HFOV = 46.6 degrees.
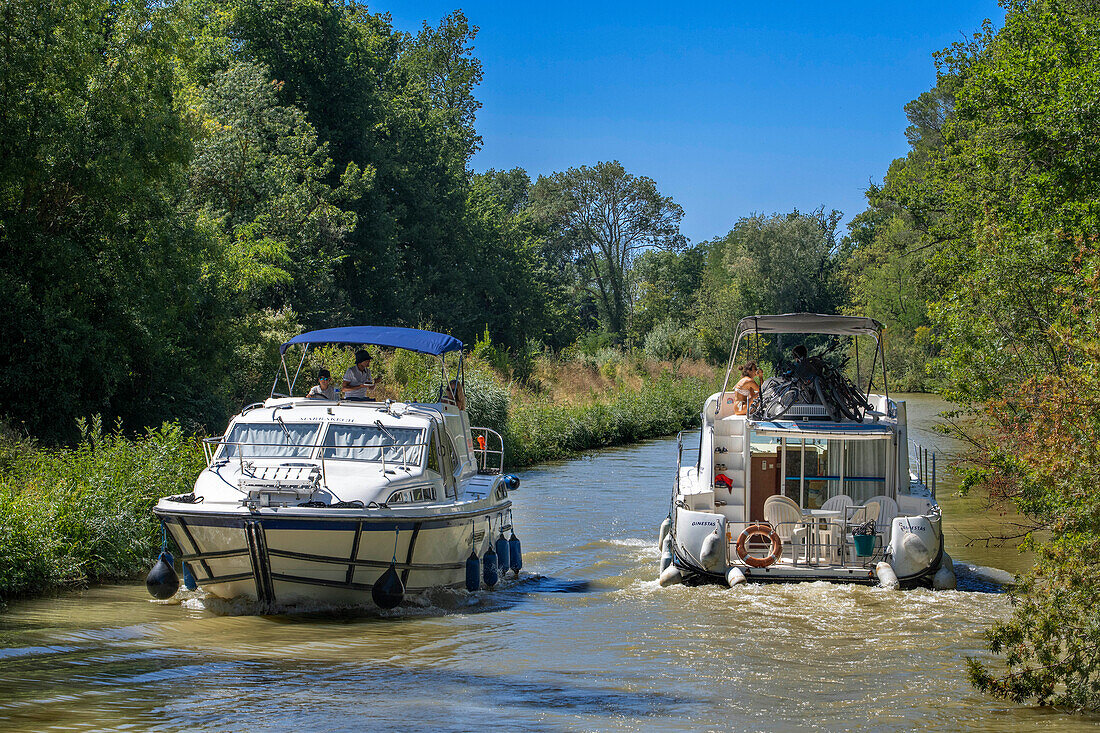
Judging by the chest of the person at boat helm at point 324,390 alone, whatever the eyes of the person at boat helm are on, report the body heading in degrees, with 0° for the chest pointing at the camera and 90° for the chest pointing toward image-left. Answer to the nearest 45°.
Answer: approximately 0°

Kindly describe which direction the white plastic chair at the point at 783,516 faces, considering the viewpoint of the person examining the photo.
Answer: facing the viewer and to the right of the viewer

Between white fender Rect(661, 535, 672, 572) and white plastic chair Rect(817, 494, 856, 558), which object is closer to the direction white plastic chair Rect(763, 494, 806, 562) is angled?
the white plastic chair

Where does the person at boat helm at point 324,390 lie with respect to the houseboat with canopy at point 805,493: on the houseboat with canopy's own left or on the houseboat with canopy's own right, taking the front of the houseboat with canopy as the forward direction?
on the houseboat with canopy's own left

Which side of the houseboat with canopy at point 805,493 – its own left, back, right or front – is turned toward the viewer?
back

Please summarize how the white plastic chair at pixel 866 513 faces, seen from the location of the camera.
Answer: facing the viewer and to the left of the viewer
